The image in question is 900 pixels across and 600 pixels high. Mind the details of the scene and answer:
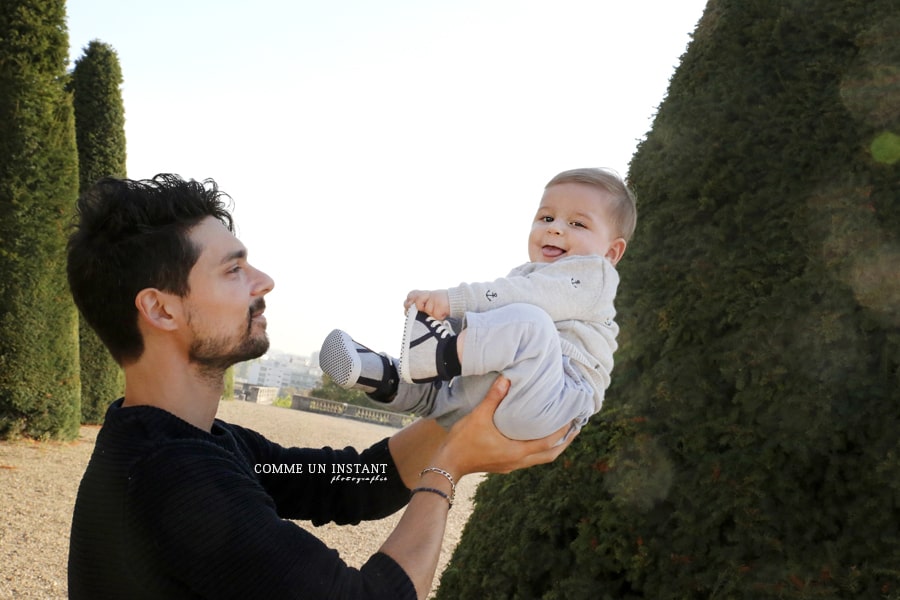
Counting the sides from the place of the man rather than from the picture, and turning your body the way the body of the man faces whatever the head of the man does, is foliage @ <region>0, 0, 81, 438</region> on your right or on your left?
on your left

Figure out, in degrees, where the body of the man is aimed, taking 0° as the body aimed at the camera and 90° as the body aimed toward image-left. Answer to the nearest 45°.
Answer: approximately 270°

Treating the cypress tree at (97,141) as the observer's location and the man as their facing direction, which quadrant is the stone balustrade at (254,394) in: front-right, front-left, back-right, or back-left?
back-left

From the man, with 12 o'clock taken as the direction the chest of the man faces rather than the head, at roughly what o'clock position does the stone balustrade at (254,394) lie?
The stone balustrade is roughly at 9 o'clock from the man.

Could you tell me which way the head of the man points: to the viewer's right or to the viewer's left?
to the viewer's right

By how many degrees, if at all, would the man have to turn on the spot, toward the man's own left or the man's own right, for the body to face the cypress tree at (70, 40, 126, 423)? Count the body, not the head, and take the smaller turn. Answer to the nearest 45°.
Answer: approximately 90° to the man's own left
